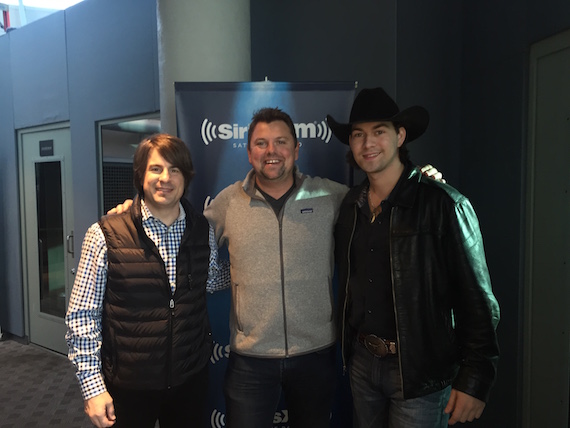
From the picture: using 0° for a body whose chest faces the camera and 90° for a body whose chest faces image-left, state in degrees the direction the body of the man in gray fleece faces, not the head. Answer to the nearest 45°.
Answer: approximately 0°

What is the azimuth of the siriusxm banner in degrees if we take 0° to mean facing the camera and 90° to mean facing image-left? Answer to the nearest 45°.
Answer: approximately 0°

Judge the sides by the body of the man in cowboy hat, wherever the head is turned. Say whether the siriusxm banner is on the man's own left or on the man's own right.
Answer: on the man's own right

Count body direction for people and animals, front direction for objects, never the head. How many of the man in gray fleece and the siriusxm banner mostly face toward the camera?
2

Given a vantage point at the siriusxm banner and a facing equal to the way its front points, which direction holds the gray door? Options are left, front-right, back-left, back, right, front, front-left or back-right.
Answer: back-right
